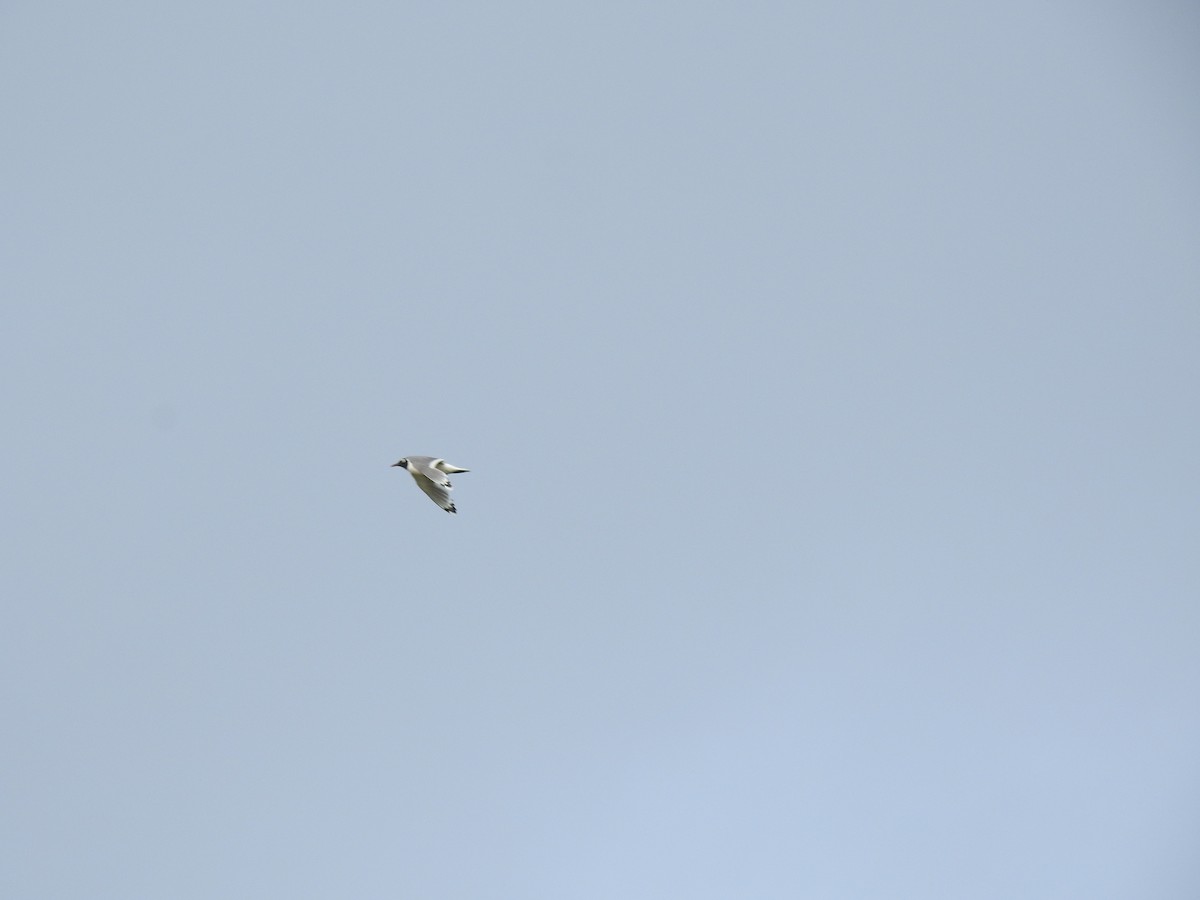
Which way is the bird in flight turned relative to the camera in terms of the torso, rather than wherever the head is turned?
to the viewer's left
